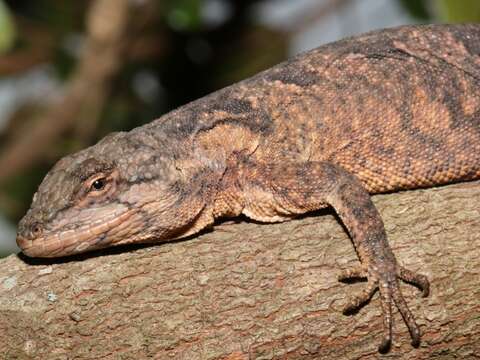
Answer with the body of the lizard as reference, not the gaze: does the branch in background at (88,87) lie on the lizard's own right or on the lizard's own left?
on the lizard's own right

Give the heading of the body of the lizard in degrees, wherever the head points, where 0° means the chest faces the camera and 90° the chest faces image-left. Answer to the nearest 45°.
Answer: approximately 90°
